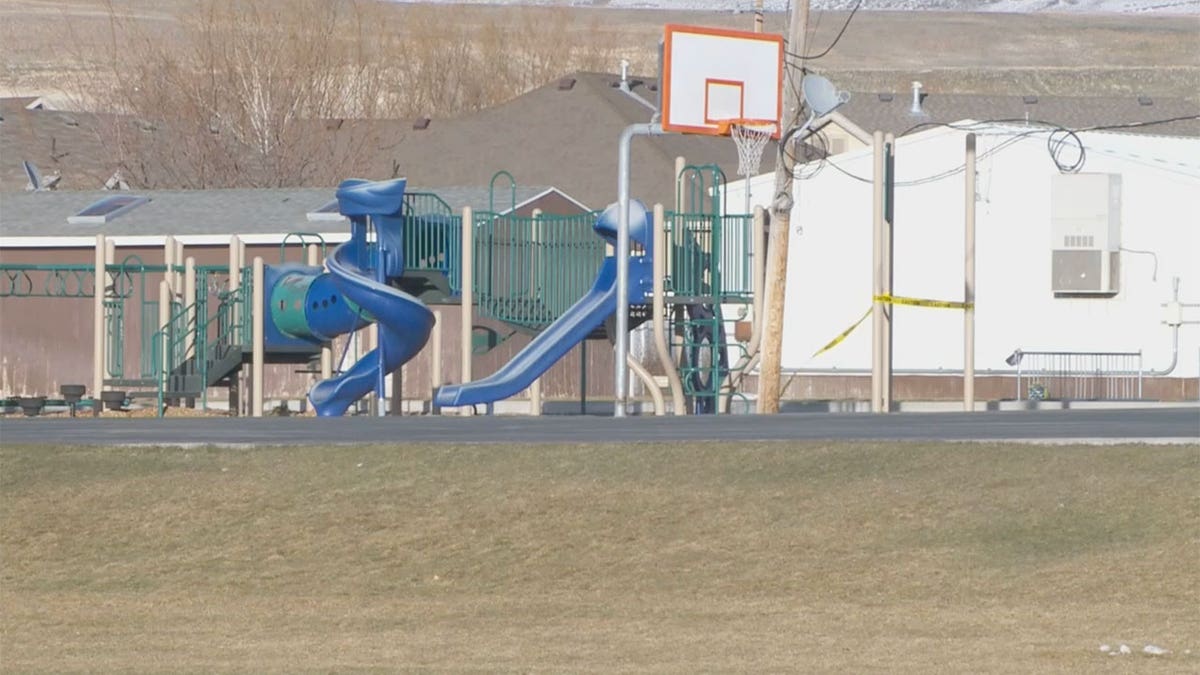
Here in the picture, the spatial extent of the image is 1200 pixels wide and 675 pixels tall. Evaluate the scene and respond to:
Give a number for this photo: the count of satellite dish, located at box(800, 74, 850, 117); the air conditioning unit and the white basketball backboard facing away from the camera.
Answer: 0

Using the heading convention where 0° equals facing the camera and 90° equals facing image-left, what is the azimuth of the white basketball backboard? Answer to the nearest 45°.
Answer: approximately 315°

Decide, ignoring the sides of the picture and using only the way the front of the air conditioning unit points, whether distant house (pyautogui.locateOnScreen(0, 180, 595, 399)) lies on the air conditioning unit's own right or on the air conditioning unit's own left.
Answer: on the air conditioning unit's own right

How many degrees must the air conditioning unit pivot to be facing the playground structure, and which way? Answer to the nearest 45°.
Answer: approximately 45° to its right

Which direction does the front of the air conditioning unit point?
toward the camera
